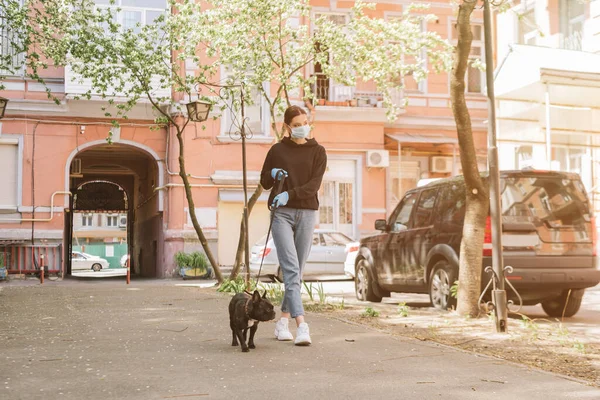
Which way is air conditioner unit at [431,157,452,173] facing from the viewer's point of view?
toward the camera

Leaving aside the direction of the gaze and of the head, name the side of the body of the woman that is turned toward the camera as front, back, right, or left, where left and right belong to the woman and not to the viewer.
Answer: front

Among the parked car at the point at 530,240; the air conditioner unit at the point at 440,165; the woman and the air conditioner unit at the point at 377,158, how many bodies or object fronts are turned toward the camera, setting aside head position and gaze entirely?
3

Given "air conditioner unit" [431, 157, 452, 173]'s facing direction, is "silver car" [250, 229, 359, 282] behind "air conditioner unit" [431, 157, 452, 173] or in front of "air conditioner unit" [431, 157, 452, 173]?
in front

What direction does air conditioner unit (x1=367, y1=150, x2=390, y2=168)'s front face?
toward the camera

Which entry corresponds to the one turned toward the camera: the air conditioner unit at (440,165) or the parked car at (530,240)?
the air conditioner unit

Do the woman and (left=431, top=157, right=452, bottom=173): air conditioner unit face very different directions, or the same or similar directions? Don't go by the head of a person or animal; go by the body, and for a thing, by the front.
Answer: same or similar directions

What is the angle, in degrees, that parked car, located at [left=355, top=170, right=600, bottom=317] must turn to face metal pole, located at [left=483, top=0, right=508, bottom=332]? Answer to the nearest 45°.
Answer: approximately 135° to its left

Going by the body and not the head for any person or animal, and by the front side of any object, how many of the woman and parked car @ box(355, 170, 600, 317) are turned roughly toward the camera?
1

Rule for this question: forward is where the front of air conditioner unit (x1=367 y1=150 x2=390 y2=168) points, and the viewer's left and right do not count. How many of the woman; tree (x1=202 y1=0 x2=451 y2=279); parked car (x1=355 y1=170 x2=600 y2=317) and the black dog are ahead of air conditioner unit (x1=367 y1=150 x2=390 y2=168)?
4

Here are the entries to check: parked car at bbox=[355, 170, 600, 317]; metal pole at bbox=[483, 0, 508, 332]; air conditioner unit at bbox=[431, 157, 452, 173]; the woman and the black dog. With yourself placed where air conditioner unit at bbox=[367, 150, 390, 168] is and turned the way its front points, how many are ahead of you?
4

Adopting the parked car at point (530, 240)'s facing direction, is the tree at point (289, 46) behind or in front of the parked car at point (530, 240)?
in front

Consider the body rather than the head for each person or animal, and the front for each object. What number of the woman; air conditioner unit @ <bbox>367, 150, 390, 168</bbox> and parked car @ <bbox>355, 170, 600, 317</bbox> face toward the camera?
2

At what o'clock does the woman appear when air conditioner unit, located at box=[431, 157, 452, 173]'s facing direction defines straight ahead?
The woman is roughly at 12 o'clock from the air conditioner unit.
